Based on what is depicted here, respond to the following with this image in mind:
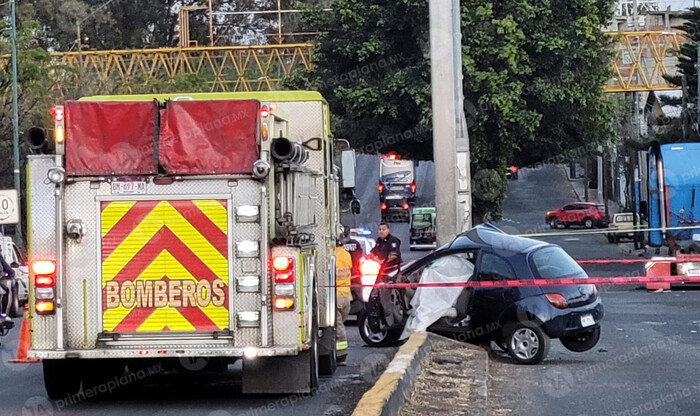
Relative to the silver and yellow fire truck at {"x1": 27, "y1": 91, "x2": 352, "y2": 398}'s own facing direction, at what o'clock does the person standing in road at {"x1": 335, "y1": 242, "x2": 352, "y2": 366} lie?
The person standing in road is roughly at 1 o'clock from the silver and yellow fire truck.

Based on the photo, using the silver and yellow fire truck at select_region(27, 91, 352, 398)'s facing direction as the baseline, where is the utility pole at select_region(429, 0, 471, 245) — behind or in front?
in front

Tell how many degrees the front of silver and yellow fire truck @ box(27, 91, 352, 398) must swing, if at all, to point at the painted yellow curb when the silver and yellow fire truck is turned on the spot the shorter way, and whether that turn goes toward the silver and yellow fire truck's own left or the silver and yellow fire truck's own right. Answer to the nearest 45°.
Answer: approximately 135° to the silver and yellow fire truck's own right

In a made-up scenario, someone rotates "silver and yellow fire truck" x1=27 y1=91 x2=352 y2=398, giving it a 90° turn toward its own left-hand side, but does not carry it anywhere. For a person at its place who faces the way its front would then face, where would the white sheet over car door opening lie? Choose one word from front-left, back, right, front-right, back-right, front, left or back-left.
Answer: back-right

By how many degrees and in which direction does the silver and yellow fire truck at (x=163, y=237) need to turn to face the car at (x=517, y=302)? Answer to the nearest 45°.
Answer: approximately 45° to its right

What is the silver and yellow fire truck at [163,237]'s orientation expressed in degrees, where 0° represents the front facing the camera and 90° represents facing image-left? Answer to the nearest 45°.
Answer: approximately 180°
